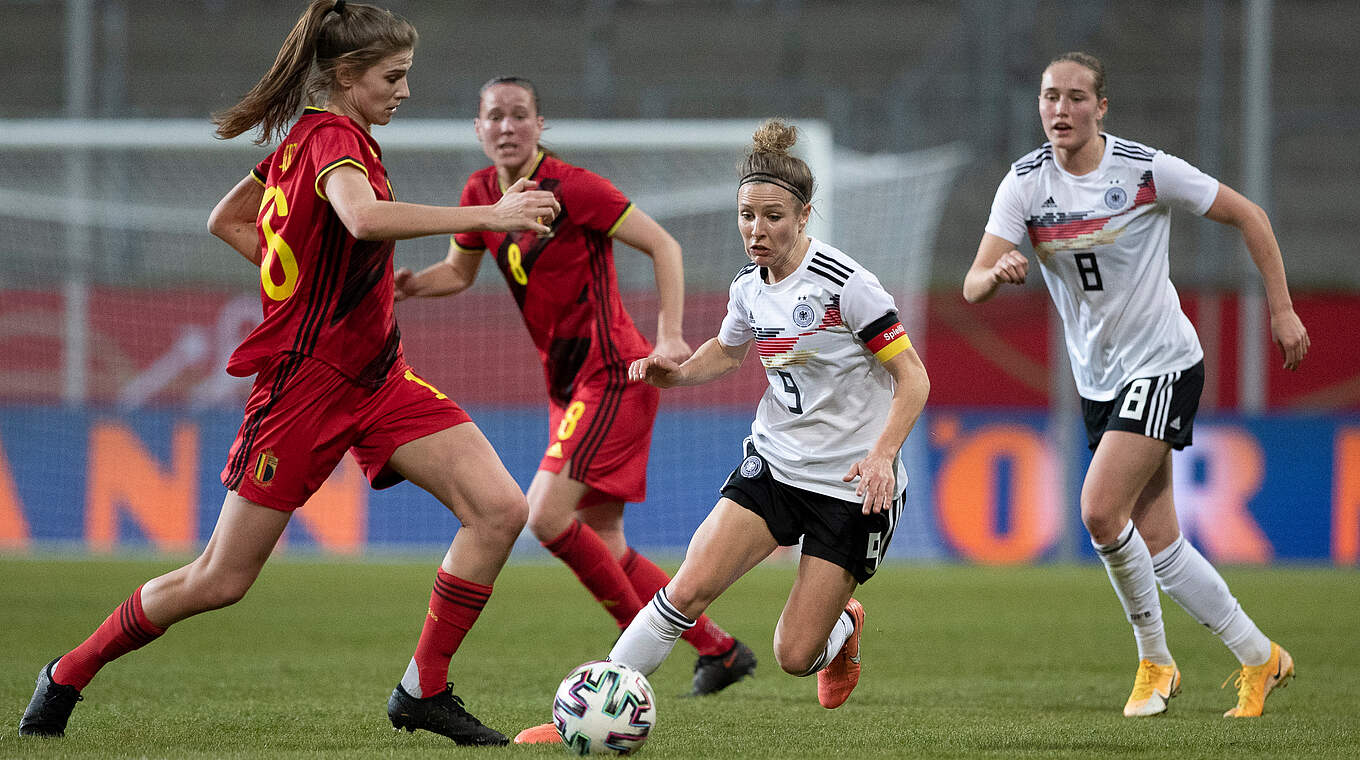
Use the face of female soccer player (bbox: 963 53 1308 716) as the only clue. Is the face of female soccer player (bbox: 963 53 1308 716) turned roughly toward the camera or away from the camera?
toward the camera

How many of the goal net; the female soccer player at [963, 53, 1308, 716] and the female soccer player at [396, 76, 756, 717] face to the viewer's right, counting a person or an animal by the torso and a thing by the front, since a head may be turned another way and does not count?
0

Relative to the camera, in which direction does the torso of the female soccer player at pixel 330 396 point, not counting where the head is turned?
to the viewer's right

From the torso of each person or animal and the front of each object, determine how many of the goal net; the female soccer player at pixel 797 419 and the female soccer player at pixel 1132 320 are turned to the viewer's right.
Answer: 0

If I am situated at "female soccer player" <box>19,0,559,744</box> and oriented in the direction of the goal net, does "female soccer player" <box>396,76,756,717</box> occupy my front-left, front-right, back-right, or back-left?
front-right

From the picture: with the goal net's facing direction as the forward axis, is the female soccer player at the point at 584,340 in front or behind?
in front

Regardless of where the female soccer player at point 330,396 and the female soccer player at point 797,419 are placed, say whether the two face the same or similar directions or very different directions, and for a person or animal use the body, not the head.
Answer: very different directions

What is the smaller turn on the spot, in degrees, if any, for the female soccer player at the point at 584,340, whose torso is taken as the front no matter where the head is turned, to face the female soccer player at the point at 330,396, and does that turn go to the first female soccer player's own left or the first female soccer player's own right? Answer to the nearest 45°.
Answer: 0° — they already face them

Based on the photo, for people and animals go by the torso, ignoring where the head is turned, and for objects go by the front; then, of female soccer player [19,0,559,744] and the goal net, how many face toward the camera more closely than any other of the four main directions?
1

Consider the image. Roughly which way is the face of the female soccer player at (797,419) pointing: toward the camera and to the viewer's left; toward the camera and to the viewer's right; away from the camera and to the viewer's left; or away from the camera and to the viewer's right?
toward the camera and to the viewer's left

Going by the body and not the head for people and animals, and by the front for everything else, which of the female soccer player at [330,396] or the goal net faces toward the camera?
the goal net

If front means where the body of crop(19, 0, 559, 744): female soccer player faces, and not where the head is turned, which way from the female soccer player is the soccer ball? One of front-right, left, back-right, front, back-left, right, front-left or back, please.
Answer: front-right

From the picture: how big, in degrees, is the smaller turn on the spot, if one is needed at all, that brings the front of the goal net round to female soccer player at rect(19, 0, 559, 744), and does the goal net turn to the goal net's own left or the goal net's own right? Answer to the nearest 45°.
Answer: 0° — it already faces them

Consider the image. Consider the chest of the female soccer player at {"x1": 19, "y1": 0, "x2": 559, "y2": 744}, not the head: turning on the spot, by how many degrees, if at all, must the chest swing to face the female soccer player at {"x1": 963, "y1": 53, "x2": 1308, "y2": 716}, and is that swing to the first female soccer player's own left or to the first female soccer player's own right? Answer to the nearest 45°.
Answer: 0° — they already face them

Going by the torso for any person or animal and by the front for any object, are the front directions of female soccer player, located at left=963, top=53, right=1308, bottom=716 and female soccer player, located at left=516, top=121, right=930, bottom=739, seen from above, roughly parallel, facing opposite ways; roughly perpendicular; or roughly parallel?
roughly parallel

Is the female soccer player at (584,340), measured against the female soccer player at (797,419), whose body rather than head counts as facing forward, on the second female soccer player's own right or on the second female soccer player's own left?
on the second female soccer player's own right

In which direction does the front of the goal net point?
toward the camera

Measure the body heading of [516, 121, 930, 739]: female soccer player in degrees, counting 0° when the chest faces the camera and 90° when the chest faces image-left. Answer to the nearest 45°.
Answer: approximately 45°

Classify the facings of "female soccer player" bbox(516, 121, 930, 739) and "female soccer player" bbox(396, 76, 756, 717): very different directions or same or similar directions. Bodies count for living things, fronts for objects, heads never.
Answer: same or similar directions
